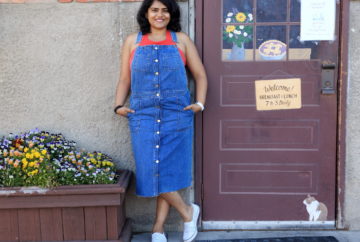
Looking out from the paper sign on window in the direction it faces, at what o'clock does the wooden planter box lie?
The wooden planter box is roughly at 2 o'clock from the paper sign on window.

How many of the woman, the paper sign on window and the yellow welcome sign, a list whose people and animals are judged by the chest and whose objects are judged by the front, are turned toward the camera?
3

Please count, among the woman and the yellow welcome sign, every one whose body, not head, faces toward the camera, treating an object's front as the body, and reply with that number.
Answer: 2

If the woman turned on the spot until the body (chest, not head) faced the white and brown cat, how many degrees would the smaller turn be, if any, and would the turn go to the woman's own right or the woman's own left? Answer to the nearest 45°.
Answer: approximately 90° to the woman's own left

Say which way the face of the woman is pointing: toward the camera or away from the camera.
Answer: toward the camera

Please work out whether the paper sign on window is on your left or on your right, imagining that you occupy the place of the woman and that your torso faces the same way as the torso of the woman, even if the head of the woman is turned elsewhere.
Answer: on your left

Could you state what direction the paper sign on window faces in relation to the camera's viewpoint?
facing the viewer

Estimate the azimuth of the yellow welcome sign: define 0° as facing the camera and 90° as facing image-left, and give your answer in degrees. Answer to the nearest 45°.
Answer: approximately 0°

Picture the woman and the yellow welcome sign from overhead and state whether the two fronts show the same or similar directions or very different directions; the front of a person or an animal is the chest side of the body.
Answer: same or similar directions

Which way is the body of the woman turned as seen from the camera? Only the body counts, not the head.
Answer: toward the camera
